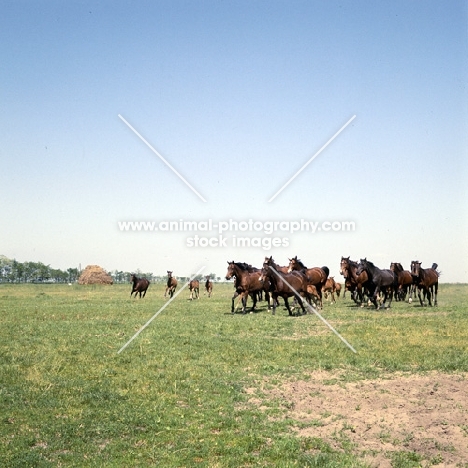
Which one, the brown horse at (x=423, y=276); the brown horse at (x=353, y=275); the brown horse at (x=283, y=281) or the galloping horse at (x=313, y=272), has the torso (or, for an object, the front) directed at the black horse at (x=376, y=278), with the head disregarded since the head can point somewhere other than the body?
the brown horse at (x=423, y=276)

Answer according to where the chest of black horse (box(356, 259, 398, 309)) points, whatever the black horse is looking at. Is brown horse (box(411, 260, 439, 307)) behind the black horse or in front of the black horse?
behind

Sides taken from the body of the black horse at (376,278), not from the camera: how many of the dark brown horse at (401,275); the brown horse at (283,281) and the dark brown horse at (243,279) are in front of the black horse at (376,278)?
2

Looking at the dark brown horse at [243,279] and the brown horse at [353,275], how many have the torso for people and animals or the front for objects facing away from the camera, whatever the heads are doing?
0

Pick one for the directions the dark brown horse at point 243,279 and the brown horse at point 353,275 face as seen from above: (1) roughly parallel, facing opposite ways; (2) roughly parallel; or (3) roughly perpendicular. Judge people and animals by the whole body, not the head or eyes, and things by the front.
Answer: roughly parallel

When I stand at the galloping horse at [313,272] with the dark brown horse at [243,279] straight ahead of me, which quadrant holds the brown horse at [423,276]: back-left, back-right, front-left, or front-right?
back-left

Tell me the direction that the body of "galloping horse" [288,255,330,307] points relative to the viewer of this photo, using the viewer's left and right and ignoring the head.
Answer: facing the viewer and to the left of the viewer

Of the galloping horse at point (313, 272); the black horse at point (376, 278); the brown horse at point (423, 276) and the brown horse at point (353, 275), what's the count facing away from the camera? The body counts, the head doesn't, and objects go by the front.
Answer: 0

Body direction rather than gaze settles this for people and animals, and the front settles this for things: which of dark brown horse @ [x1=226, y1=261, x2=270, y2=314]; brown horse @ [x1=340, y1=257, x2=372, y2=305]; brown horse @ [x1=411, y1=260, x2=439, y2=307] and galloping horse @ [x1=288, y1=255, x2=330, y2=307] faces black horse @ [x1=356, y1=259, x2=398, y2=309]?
brown horse @ [x1=411, y1=260, x2=439, y2=307]

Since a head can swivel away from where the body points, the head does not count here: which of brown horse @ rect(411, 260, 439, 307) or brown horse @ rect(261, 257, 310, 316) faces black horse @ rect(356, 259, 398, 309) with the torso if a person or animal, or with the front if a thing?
brown horse @ rect(411, 260, 439, 307)

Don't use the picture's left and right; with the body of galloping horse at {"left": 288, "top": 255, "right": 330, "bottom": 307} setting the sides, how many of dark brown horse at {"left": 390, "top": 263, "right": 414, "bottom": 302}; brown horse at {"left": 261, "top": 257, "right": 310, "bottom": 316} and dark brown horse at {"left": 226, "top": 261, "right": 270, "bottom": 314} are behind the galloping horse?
1

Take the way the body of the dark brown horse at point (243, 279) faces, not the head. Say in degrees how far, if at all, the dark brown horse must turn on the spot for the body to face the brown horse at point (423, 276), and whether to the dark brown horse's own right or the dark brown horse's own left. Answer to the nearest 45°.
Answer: approximately 180°

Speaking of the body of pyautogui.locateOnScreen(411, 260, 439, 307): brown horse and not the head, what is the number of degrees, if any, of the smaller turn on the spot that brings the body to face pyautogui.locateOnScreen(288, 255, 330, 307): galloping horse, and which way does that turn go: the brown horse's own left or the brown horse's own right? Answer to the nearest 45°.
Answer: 0° — it already faces it

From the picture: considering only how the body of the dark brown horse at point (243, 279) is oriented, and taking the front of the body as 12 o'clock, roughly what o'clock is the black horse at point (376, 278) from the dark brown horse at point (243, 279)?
the black horse at point (376, 278) is roughly at 7 o'clock from the dark brown horse at point (243, 279).

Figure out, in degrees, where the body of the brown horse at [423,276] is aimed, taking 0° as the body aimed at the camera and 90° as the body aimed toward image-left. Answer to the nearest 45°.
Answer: approximately 45°

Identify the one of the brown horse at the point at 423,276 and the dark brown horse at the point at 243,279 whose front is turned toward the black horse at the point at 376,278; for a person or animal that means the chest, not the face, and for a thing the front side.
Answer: the brown horse
